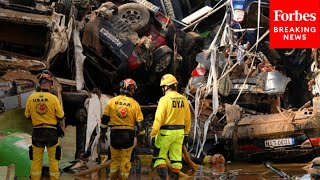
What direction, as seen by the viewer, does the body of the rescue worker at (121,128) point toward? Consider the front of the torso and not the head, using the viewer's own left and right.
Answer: facing away from the viewer

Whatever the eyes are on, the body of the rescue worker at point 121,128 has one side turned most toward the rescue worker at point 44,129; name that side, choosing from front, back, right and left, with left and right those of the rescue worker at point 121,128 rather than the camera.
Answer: left

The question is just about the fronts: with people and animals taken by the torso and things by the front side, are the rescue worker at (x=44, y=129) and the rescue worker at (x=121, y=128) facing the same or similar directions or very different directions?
same or similar directions

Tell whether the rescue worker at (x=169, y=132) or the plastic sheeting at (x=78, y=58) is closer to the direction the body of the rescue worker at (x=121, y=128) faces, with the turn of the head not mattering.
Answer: the plastic sheeting

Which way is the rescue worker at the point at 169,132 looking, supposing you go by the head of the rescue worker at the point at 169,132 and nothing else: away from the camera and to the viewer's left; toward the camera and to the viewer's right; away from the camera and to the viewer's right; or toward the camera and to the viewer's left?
away from the camera and to the viewer's left

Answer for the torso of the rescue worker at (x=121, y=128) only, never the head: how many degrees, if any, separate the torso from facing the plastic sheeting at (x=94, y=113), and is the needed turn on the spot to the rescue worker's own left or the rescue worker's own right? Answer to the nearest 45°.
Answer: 0° — they already face it

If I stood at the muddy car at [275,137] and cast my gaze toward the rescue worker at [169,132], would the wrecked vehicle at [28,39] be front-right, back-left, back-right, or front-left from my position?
front-right

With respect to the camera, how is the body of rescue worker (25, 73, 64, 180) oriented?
away from the camera

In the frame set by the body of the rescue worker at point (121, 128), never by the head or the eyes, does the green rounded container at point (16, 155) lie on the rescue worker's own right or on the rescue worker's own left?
on the rescue worker's own left

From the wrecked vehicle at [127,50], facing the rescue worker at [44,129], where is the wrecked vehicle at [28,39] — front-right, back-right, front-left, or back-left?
front-right
